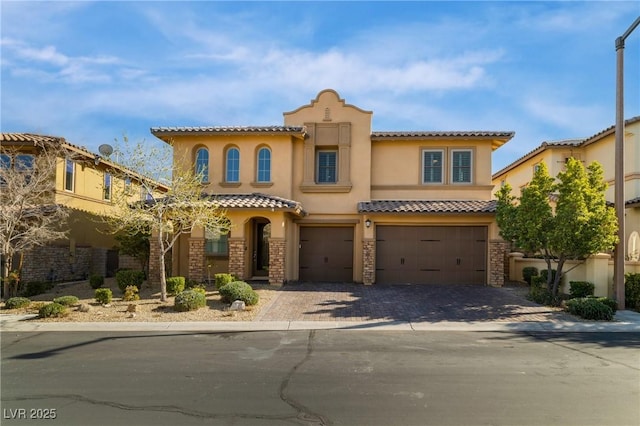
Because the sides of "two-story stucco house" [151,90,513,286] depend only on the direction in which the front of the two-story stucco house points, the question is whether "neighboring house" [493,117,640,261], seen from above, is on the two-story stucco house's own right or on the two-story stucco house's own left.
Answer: on the two-story stucco house's own left

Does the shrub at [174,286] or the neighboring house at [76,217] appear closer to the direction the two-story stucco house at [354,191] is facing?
the shrub

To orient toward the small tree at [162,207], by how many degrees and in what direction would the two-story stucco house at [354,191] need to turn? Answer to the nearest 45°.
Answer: approximately 45° to its right

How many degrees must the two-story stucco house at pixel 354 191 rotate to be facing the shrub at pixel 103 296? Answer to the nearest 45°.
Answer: approximately 45° to its right

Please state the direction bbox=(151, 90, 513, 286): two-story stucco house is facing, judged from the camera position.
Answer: facing the viewer

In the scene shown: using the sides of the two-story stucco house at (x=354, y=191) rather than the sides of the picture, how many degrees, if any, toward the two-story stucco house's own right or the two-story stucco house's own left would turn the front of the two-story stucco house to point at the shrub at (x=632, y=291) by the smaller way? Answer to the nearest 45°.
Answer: approximately 45° to the two-story stucco house's own left

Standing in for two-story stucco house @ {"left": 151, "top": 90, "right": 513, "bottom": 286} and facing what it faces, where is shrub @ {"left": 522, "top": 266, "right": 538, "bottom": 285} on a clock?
The shrub is roughly at 9 o'clock from the two-story stucco house.

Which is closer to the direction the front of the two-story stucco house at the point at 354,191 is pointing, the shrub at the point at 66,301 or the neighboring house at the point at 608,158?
the shrub

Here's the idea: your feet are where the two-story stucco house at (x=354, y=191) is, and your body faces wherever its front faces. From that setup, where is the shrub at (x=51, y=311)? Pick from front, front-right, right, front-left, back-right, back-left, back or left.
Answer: front-right

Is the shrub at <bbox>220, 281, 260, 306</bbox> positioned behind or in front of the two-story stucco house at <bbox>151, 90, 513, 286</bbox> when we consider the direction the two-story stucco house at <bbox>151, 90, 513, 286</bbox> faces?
in front

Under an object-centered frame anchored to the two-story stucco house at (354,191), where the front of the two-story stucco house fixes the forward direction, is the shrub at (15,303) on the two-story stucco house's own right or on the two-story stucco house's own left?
on the two-story stucco house's own right

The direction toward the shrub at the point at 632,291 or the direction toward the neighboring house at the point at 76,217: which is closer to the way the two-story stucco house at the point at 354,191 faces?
the shrub

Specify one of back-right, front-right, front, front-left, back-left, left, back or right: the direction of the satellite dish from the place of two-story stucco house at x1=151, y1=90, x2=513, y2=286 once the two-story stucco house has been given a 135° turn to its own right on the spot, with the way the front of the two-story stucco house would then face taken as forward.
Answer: front-left
